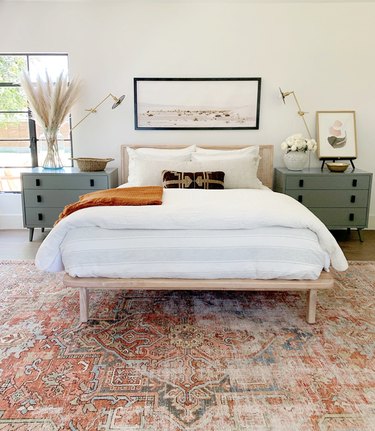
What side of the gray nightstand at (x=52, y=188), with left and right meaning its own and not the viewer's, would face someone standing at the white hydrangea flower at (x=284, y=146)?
left

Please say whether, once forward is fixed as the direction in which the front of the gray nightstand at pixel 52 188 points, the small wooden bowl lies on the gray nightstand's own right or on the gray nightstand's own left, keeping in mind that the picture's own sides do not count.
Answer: on the gray nightstand's own left

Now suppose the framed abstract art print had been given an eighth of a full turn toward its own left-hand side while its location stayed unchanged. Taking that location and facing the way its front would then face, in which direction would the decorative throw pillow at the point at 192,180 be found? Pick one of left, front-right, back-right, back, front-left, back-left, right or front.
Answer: right

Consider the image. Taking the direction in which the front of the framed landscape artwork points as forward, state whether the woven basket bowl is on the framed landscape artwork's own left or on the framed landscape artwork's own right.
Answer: on the framed landscape artwork's own right

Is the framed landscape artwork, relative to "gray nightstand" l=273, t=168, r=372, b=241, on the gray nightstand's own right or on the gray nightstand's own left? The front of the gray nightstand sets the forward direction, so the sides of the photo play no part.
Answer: on the gray nightstand's own right

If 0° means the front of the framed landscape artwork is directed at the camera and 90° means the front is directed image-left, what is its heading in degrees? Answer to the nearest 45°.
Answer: approximately 0°

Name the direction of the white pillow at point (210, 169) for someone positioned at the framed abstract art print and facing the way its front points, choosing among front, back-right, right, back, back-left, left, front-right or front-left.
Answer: front-right

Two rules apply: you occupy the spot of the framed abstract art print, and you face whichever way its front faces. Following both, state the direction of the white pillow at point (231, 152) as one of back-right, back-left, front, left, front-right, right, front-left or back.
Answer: front-right

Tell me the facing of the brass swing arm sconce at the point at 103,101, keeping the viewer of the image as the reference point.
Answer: facing to the right of the viewer
